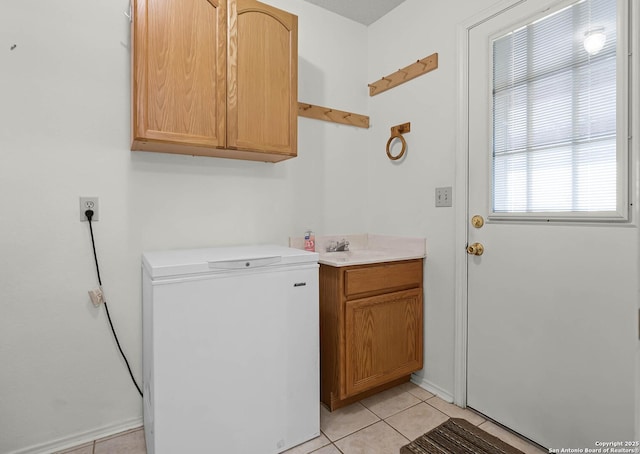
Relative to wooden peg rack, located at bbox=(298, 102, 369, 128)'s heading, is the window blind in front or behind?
in front

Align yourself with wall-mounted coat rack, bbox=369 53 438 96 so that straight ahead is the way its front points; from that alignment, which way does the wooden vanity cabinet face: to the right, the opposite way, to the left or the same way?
to the left

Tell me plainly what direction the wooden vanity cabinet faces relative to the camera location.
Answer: facing the viewer and to the right of the viewer

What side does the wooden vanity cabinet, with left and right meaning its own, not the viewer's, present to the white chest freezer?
right
